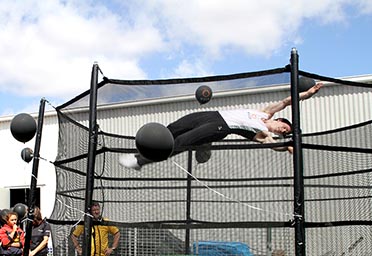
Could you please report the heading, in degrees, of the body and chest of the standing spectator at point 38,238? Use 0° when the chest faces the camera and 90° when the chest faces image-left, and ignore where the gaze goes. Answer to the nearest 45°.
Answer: approximately 45°

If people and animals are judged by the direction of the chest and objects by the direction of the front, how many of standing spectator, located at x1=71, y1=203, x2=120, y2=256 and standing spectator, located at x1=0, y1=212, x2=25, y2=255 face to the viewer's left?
0

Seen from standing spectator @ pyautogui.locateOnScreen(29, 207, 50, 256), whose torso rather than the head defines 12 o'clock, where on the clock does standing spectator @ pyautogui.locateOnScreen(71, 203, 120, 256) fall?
standing spectator @ pyautogui.locateOnScreen(71, 203, 120, 256) is roughly at 10 o'clock from standing spectator @ pyautogui.locateOnScreen(29, 207, 50, 256).

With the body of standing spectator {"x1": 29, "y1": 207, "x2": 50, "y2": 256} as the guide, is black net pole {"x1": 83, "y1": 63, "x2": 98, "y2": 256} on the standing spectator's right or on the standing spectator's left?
on the standing spectator's left

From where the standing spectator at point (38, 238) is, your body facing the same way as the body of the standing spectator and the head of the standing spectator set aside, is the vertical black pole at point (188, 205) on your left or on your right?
on your left

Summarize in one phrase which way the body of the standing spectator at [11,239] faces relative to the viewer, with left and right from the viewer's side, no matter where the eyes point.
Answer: facing the viewer and to the right of the viewer

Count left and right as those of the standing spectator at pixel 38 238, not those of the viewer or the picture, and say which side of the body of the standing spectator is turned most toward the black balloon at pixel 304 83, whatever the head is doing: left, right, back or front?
left

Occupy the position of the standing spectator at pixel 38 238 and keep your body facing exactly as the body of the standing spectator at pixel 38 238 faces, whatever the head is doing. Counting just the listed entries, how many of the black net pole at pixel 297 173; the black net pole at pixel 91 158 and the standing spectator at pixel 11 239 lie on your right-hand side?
1

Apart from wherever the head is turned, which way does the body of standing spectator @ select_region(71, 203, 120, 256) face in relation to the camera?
toward the camera

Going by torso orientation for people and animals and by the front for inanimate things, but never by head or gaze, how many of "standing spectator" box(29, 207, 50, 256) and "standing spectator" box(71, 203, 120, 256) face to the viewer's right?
0

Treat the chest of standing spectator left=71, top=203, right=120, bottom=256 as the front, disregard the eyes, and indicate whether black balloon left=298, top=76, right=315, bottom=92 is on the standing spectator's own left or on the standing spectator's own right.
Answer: on the standing spectator's own left
